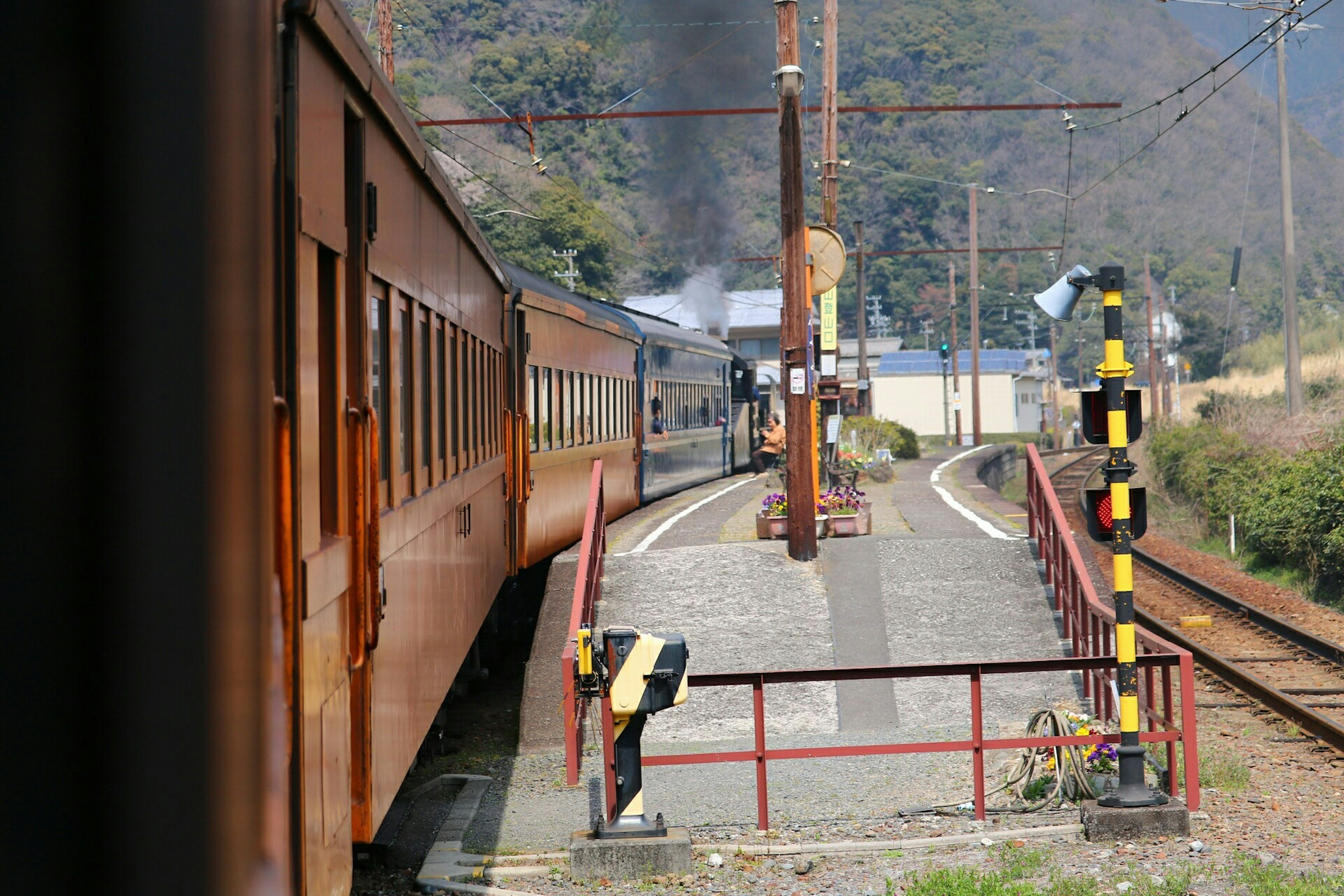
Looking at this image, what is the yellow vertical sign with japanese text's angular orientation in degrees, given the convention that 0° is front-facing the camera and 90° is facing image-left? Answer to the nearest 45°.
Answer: approximately 0°

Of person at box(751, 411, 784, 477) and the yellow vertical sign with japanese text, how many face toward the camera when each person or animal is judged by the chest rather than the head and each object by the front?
1

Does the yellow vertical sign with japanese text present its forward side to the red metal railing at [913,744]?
yes

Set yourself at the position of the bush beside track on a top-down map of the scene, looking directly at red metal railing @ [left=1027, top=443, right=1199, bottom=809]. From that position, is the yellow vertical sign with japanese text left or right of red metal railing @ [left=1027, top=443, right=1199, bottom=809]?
right

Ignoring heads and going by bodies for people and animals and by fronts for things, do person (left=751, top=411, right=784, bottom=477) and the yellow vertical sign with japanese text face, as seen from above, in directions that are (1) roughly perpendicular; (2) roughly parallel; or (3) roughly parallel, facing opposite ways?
roughly perpendicular

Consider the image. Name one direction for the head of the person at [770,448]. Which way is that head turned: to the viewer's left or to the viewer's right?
to the viewer's left

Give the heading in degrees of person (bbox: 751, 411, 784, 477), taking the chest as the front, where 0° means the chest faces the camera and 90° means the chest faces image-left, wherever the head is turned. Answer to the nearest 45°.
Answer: approximately 90°

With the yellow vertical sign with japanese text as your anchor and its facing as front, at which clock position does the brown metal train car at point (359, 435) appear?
The brown metal train car is roughly at 12 o'clock from the yellow vertical sign with japanese text.

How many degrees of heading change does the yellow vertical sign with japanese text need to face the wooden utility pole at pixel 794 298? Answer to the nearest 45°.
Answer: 0° — it already faces it

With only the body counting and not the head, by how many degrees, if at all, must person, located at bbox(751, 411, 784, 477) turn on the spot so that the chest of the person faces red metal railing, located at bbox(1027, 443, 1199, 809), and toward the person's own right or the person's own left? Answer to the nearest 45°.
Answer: approximately 90° to the person's own left

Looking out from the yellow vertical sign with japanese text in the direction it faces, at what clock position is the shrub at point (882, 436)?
The shrub is roughly at 6 o'clock from the yellow vertical sign with japanese text.
